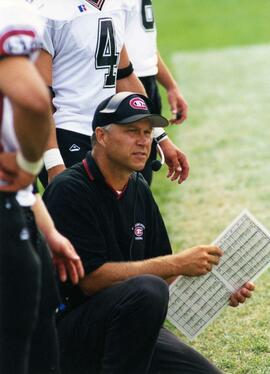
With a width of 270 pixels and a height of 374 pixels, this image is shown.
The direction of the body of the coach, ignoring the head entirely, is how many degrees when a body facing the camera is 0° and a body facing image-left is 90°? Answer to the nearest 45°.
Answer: approximately 315°

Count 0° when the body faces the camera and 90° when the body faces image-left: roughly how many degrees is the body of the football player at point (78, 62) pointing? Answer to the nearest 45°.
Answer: approximately 315°

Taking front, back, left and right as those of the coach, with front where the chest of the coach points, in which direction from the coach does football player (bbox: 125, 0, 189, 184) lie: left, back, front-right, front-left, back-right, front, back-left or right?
back-left

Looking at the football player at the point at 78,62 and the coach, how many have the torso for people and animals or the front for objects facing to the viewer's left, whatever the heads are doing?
0

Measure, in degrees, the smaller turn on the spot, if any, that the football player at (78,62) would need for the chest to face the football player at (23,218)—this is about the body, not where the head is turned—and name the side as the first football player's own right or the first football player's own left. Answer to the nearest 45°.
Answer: approximately 45° to the first football player's own right

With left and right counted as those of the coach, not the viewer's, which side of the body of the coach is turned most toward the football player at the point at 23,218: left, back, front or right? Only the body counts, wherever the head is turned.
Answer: right

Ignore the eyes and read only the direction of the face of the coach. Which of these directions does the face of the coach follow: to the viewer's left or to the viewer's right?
to the viewer's right
